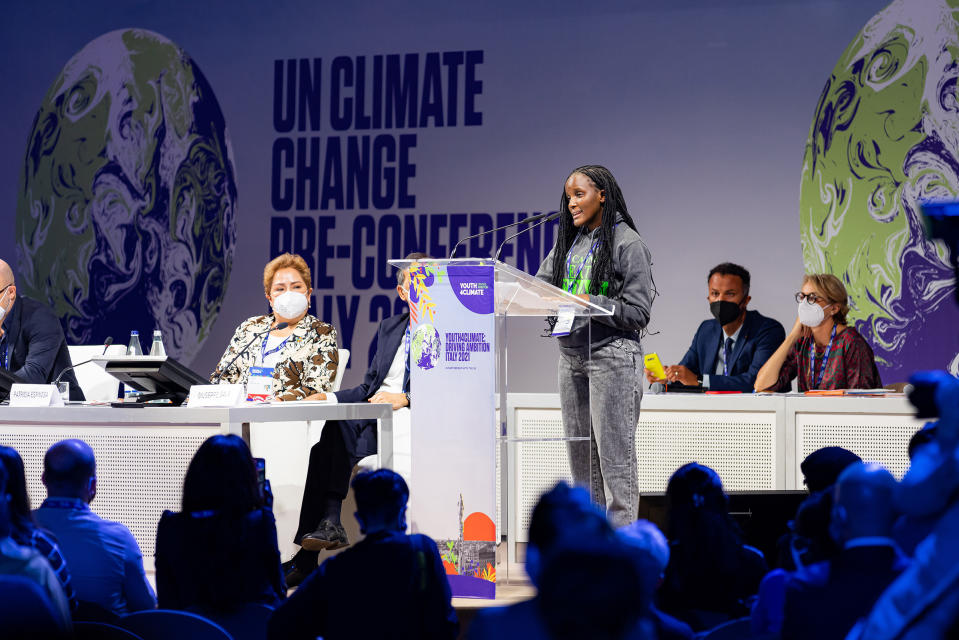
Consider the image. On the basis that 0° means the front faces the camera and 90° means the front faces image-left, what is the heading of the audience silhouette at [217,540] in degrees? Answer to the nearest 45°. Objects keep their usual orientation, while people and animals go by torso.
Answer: approximately 180°

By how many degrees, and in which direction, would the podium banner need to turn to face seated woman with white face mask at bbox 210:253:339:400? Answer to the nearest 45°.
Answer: approximately 90° to its right

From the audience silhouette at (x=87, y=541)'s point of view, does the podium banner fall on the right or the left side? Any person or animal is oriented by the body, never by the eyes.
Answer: on their right

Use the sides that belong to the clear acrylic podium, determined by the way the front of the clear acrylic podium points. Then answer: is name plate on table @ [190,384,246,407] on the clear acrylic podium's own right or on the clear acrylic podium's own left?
on the clear acrylic podium's own right

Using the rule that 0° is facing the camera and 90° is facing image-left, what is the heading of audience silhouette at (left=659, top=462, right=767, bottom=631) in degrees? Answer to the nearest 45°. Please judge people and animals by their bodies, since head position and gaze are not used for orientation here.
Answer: approximately 180°

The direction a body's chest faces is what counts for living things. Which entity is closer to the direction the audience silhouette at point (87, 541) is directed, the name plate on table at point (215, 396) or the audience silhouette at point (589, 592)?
the name plate on table

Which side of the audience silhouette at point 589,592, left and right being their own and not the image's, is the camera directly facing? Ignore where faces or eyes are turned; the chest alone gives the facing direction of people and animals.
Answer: back

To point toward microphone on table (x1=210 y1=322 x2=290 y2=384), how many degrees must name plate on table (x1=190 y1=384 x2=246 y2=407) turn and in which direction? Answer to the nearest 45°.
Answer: approximately 180°

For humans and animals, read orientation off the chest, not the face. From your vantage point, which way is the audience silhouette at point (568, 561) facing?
away from the camera
